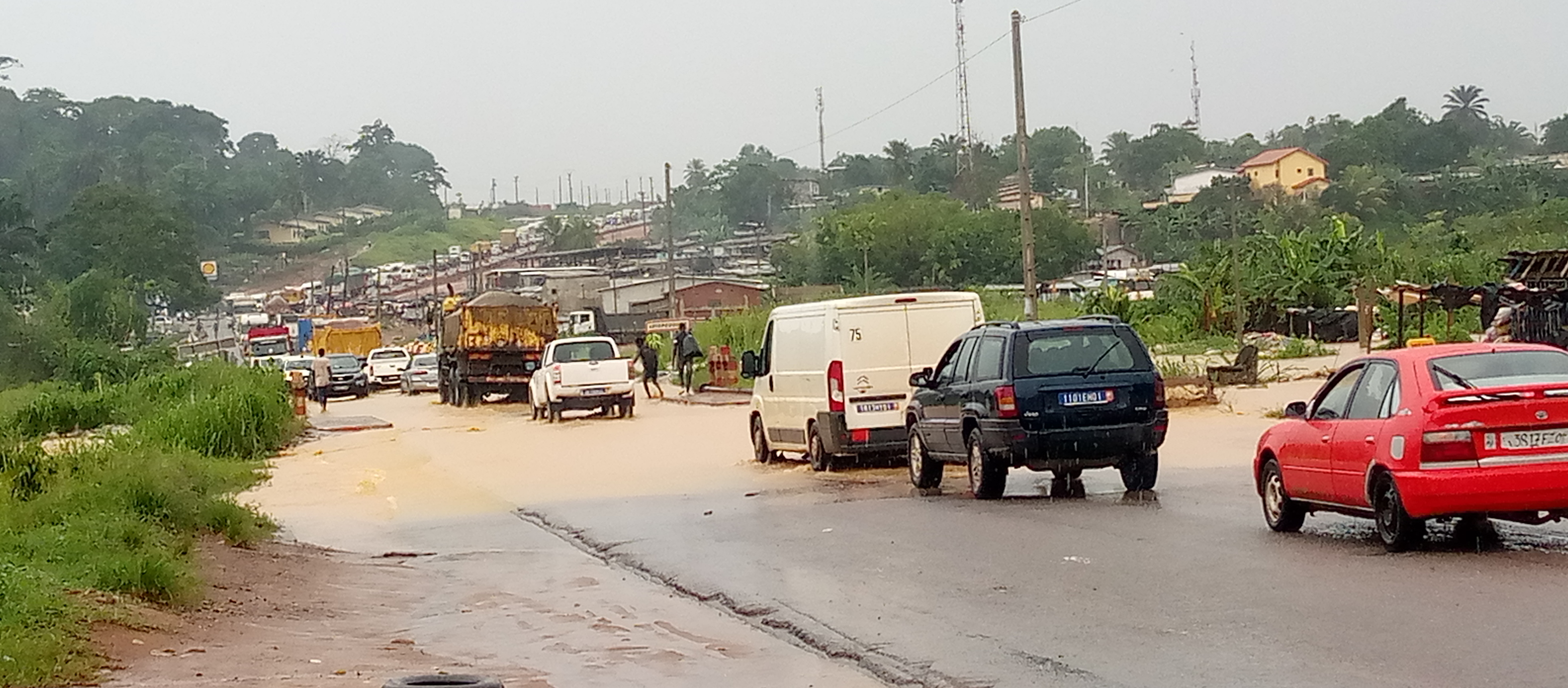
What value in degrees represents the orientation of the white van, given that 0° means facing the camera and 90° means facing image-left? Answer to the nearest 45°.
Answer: approximately 135°

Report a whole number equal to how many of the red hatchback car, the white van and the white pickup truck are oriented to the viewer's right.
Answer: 0

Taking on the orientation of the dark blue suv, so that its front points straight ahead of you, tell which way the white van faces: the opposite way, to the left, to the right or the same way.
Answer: the same way

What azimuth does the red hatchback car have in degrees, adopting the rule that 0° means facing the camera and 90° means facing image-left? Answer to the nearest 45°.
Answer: approximately 135°

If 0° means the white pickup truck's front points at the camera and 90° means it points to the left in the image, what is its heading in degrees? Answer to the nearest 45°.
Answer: approximately 180°

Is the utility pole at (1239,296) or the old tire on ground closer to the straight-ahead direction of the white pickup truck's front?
the utility pole

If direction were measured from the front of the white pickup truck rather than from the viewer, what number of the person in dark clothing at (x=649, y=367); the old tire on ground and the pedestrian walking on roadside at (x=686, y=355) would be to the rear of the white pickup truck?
1

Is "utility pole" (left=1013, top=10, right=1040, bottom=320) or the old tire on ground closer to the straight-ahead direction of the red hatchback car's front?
the utility pole

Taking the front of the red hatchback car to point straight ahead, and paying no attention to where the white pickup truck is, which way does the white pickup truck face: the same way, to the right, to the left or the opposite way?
the same way

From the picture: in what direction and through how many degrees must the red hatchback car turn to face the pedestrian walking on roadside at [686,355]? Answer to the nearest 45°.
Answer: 0° — it already faces them

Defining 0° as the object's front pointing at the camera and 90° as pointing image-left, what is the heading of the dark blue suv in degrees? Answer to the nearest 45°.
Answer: approximately 135°

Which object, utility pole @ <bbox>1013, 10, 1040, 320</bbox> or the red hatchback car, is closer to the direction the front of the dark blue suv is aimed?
the utility pole

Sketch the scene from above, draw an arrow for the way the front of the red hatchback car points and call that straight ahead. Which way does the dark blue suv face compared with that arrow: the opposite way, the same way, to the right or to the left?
the same way
